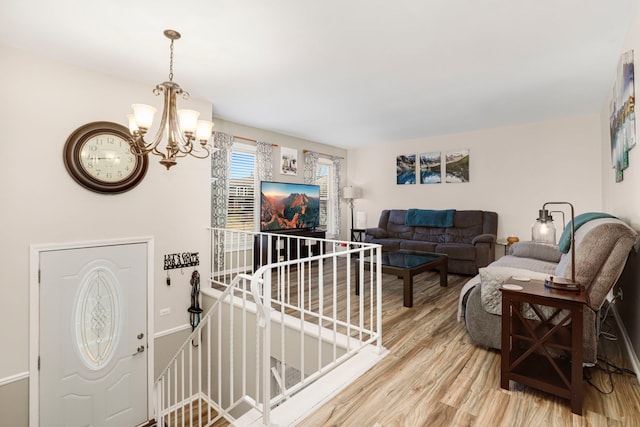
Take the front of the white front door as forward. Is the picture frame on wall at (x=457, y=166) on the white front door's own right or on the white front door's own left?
on the white front door's own left

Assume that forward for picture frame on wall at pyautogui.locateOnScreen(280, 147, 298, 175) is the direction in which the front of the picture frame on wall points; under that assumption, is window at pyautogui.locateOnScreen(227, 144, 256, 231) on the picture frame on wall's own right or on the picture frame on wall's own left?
on the picture frame on wall's own right

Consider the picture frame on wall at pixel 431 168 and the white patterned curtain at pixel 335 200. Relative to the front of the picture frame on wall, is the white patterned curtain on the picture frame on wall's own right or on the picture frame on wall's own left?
on the picture frame on wall's own right

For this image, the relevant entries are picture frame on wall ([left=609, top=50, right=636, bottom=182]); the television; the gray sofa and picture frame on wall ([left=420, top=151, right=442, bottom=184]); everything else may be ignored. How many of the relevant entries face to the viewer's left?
2

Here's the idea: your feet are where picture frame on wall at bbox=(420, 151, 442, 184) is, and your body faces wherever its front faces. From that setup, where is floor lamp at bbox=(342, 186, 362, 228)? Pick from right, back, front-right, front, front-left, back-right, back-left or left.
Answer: right

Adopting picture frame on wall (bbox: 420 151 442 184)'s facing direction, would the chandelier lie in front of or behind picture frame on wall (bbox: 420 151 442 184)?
in front

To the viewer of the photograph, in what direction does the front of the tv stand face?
facing the viewer and to the right of the viewer

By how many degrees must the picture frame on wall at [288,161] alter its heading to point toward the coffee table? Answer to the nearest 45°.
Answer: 0° — it already faces it

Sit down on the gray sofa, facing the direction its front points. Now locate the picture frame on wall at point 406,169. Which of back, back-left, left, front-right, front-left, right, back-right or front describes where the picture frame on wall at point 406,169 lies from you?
front-right

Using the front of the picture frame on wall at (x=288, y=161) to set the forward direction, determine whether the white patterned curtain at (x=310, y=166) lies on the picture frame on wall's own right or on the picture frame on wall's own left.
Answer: on the picture frame on wall's own left

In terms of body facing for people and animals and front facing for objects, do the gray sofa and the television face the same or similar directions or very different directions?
very different directions

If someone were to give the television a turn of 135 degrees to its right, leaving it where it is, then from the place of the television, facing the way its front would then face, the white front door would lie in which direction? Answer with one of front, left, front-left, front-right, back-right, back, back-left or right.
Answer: front-left

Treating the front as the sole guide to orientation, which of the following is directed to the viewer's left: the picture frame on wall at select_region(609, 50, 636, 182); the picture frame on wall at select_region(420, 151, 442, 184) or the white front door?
the picture frame on wall at select_region(609, 50, 636, 182)

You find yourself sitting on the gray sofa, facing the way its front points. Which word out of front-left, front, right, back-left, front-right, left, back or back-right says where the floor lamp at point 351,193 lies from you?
front-right

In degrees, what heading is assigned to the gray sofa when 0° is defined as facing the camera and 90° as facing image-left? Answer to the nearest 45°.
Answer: approximately 90°
